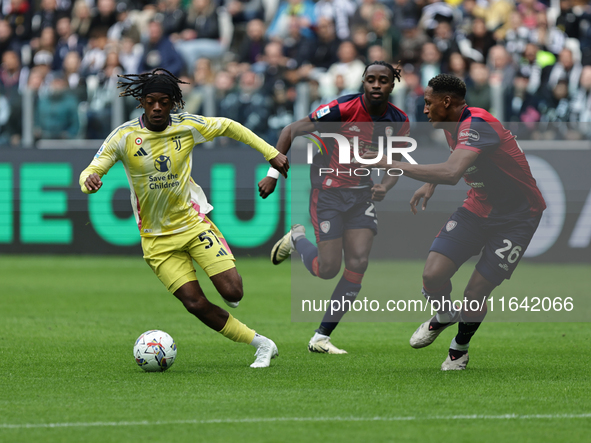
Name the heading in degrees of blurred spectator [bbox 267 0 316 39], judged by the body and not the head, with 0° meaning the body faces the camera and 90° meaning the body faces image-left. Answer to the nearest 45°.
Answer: approximately 0°

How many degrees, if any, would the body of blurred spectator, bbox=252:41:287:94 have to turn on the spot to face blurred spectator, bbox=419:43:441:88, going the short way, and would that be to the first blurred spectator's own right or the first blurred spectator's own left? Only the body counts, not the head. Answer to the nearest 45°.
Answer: approximately 45° to the first blurred spectator's own left

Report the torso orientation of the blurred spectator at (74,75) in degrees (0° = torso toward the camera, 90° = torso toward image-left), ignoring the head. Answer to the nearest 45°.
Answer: approximately 0°

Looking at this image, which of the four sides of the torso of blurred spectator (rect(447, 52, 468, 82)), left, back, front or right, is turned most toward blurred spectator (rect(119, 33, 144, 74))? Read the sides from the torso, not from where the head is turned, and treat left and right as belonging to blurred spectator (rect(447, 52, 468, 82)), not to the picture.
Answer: right

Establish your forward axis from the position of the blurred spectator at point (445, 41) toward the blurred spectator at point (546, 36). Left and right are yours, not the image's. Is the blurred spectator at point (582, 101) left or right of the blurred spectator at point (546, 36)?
right

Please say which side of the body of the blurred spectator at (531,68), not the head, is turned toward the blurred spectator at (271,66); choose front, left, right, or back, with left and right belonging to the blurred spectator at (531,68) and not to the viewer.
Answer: right

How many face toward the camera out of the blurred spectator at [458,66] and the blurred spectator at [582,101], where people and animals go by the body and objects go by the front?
2

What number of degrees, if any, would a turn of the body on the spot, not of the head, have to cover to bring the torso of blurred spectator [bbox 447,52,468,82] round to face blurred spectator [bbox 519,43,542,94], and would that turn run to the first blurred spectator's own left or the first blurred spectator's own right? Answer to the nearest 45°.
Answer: approximately 90° to the first blurred spectator's own left

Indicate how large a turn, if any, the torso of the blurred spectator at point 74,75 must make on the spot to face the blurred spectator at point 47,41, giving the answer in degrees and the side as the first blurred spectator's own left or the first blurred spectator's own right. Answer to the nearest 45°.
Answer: approximately 180°
